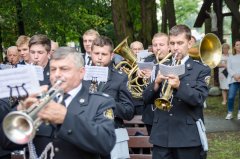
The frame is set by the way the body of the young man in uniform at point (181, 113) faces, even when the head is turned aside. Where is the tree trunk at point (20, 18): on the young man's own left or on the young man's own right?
on the young man's own right

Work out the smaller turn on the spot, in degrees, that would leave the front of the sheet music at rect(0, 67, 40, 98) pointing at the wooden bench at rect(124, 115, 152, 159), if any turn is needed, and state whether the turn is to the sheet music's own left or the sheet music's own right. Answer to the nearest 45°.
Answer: approximately 45° to the sheet music's own right

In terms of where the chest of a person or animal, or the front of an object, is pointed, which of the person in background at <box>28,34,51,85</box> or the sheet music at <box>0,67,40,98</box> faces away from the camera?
the sheet music

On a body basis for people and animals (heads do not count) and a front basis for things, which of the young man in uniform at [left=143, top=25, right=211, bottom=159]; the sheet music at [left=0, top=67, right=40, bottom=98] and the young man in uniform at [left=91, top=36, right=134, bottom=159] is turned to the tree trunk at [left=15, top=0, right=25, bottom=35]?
the sheet music

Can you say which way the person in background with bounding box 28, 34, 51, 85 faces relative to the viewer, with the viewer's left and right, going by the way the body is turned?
facing the viewer and to the left of the viewer

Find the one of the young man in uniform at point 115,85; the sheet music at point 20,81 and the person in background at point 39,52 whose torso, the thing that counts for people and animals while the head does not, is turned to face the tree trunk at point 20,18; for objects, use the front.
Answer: the sheet music

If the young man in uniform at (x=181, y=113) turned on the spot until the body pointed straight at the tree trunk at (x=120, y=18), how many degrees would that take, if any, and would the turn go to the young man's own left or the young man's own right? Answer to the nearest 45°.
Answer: approximately 135° to the young man's own right

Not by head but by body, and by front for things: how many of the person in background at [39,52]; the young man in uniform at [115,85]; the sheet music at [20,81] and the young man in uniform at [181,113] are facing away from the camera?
1

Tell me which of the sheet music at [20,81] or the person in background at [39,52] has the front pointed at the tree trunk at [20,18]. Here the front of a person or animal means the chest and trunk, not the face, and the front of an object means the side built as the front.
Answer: the sheet music

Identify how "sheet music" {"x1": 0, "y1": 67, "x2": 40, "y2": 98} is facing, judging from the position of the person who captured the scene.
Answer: facing away from the viewer

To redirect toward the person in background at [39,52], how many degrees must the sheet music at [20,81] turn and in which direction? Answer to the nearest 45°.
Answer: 0° — it already faces them
